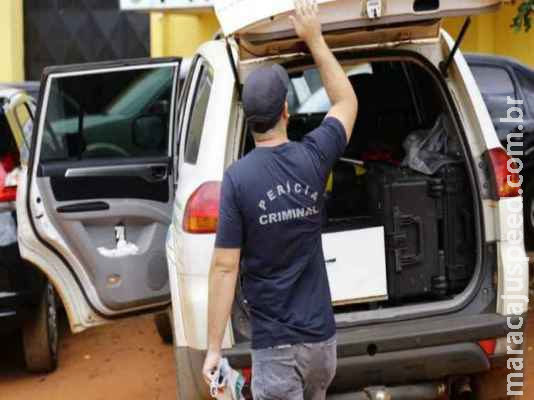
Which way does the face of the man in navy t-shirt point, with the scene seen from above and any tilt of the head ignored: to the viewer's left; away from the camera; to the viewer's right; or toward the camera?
away from the camera

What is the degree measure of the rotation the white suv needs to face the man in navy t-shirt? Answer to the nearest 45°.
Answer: approximately 180°

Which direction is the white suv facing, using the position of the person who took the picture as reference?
facing away from the viewer
